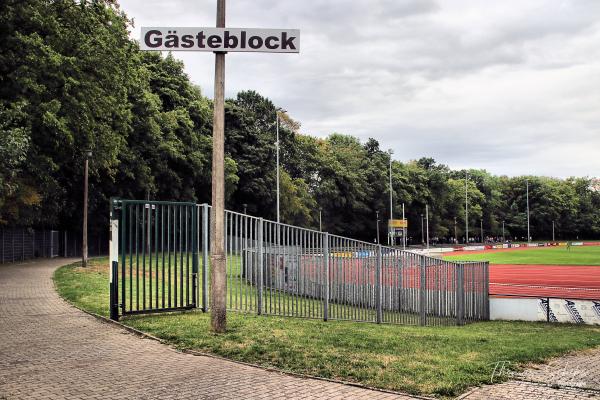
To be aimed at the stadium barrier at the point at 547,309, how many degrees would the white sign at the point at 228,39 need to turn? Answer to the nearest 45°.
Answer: approximately 135° to its left

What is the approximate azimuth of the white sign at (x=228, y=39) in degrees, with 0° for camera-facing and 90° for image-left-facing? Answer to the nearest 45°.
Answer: approximately 0°

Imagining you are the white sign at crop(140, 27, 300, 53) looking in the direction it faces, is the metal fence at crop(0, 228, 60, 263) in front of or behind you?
behind
